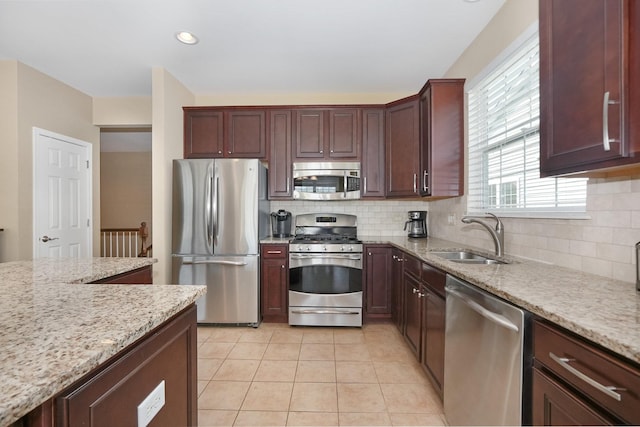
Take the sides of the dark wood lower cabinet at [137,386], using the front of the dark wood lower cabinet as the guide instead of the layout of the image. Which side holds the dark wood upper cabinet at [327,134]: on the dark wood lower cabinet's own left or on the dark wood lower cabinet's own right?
on the dark wood lower cabinet's own left

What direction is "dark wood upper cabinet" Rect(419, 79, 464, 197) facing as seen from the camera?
to the viewer's left

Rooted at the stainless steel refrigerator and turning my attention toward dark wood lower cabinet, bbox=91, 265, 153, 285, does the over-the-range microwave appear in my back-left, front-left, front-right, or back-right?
back-left

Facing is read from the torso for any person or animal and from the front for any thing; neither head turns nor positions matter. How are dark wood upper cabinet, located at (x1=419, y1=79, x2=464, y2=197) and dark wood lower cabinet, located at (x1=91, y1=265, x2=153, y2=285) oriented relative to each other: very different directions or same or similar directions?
very different directions

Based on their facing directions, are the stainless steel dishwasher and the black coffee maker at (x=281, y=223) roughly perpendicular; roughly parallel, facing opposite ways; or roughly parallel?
roughly perpendicular
